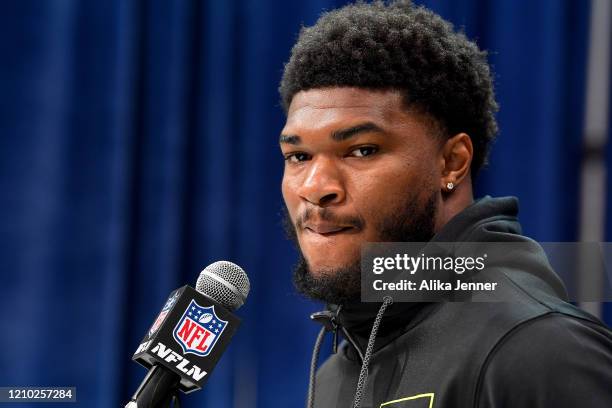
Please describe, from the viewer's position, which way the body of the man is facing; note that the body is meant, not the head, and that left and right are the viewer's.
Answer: facing the viewer and to the left of the viewer

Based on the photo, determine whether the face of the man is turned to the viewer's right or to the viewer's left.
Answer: to the viewer's left
